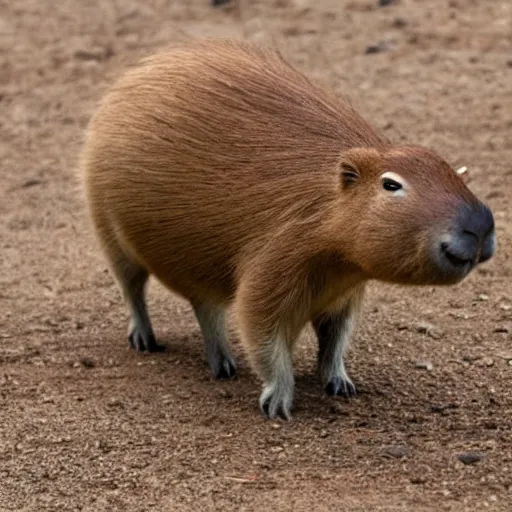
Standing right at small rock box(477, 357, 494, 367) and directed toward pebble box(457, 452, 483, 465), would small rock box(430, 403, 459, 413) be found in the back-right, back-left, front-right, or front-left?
front-right

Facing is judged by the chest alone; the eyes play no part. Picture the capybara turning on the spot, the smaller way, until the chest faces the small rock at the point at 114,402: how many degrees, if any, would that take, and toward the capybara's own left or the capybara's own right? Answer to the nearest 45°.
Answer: approximately 135° to the capybara's own right

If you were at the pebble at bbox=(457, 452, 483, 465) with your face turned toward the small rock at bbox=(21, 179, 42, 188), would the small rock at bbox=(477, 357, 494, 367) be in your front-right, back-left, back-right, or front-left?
front-right

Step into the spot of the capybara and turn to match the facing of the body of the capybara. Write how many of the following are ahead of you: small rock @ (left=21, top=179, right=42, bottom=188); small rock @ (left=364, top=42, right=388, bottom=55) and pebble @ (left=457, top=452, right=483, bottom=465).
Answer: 1

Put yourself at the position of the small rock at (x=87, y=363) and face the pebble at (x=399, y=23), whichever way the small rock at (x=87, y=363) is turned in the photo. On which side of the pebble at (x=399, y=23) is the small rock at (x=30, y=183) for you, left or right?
left

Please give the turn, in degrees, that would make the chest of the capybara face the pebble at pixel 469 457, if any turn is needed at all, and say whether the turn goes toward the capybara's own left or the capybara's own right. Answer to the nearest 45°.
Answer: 0° — it already faces it

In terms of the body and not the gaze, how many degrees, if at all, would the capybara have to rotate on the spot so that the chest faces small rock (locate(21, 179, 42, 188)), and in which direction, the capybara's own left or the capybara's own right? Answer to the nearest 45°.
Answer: approximately 180°

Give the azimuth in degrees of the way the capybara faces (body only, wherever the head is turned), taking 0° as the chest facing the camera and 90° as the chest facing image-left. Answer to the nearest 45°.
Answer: approximately 315°

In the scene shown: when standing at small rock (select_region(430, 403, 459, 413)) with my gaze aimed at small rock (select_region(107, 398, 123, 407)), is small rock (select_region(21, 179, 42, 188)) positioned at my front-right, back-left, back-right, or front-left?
front-right

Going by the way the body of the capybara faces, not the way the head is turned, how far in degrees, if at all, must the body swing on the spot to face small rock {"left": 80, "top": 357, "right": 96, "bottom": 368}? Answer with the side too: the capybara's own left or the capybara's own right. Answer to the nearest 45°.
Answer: approximately 135° to the capybara's own right

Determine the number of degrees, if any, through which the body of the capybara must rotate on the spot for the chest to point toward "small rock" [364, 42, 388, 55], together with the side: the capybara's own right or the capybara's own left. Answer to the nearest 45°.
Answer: approximately 135° to the capybara's own left

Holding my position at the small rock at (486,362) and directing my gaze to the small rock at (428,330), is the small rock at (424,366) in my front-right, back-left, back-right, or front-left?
front-left

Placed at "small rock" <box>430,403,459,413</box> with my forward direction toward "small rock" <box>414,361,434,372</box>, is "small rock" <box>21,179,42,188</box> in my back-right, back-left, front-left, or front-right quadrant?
front-left

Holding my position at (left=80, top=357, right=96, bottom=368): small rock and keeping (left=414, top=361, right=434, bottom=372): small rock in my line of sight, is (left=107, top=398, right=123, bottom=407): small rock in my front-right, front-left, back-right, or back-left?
front-right
